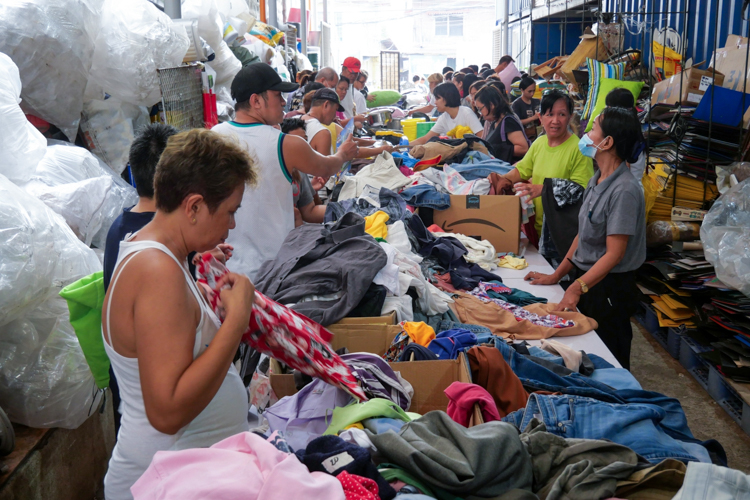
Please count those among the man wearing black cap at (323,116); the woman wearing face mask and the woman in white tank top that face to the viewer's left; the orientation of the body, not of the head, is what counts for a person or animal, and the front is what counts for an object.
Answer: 1

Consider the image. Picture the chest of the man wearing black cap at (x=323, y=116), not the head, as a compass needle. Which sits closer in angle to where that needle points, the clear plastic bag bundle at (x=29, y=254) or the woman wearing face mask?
the woman wearing face mask

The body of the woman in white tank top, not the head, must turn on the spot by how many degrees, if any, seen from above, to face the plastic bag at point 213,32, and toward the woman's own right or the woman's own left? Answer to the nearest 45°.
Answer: approximately 90° to the woman's own left

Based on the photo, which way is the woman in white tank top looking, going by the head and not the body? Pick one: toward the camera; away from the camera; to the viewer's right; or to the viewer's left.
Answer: to the viewer's right

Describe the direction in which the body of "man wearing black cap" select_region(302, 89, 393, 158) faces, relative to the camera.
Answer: to the viewer's right

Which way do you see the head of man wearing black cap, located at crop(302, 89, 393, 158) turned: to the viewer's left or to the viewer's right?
to the viewer's right

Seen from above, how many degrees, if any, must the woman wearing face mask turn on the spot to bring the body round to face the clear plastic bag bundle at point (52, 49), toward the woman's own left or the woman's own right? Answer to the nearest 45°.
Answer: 0° — they already face it

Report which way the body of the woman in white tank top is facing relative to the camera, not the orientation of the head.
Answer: to the viewer's right

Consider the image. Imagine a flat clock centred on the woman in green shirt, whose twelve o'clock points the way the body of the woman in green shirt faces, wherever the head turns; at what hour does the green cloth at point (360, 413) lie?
The green cloth is roughly at 11 o'clock from the woman in green shirt.

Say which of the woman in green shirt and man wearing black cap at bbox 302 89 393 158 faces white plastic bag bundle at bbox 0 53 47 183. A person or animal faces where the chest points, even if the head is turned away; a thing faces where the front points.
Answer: the woman in green shirt

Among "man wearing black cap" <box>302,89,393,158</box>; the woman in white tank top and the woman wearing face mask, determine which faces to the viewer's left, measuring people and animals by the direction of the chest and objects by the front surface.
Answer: the woman wearing face mask

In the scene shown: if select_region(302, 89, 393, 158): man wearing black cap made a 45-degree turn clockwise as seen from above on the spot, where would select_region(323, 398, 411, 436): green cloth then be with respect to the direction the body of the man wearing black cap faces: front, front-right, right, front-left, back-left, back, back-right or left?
front-right

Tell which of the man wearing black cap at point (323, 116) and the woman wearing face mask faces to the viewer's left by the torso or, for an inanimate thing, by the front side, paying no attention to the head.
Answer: the woman wearing face mask

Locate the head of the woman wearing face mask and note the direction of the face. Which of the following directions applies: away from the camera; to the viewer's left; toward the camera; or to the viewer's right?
to the viewer's left

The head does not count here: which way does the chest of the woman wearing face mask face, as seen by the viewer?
to the viewer's left

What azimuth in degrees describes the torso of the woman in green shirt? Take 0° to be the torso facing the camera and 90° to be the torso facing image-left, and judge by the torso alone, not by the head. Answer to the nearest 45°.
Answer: approximately 45°
